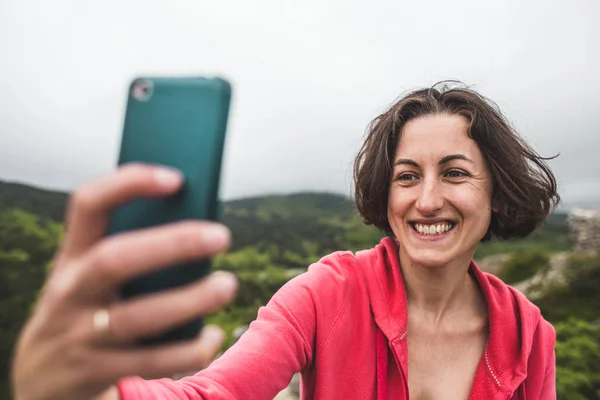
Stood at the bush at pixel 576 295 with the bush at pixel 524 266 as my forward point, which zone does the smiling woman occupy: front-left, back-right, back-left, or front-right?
back-left

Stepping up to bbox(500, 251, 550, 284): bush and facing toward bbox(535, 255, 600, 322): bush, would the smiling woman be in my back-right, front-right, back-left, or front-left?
front-right

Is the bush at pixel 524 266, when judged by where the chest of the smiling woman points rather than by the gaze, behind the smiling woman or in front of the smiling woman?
behind

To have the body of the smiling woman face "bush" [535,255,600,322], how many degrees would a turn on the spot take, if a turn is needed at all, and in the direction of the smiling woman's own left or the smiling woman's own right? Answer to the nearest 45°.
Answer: approximately 135° to the smiling woman's own left

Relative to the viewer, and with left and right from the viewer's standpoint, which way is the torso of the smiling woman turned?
facing the viewer

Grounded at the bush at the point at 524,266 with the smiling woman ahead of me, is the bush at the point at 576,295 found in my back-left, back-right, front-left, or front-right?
front-left

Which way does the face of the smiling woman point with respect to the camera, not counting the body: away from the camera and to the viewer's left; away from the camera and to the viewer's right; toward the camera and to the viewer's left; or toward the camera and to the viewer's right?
toward the camera and to the viewer's left
